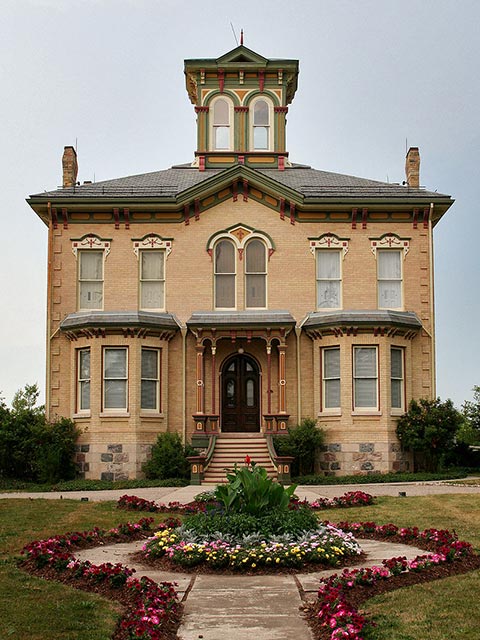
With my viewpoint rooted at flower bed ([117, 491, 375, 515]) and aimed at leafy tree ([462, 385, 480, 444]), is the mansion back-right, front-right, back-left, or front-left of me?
front-left

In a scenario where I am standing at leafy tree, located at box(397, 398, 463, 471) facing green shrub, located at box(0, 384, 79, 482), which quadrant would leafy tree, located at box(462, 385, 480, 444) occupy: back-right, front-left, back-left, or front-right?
back-right

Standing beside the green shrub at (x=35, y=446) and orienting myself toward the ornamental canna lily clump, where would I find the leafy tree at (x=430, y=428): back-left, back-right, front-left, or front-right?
front-left

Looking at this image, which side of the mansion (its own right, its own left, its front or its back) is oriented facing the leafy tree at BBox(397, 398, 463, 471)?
left

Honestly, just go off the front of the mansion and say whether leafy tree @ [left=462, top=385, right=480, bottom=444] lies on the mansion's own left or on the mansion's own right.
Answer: on the mansion's own left

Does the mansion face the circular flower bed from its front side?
yes

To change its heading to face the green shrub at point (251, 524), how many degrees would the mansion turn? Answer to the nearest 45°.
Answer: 0° — it already faces it

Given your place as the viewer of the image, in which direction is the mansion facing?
facing the viewer

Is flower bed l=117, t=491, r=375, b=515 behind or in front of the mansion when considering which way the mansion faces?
in front

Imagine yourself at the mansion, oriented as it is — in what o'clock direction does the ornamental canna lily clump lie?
The ornamental canna lily clump is roughly at 12 o'clock from the mansion.

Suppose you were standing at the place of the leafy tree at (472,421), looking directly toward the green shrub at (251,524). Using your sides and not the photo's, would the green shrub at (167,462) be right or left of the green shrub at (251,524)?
right
